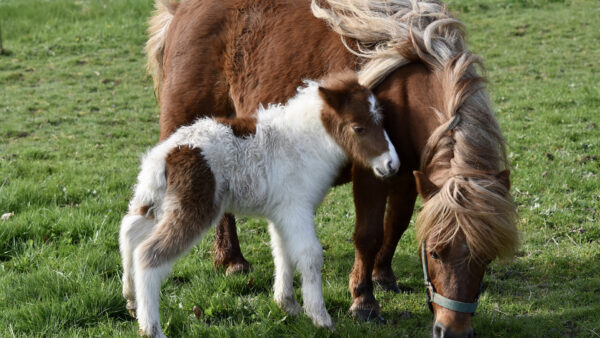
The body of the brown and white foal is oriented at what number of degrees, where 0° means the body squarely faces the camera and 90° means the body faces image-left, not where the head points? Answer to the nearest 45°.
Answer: approximately 270°

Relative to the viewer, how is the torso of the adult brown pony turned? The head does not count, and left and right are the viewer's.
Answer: facing the viewer and to the right of the viewer
